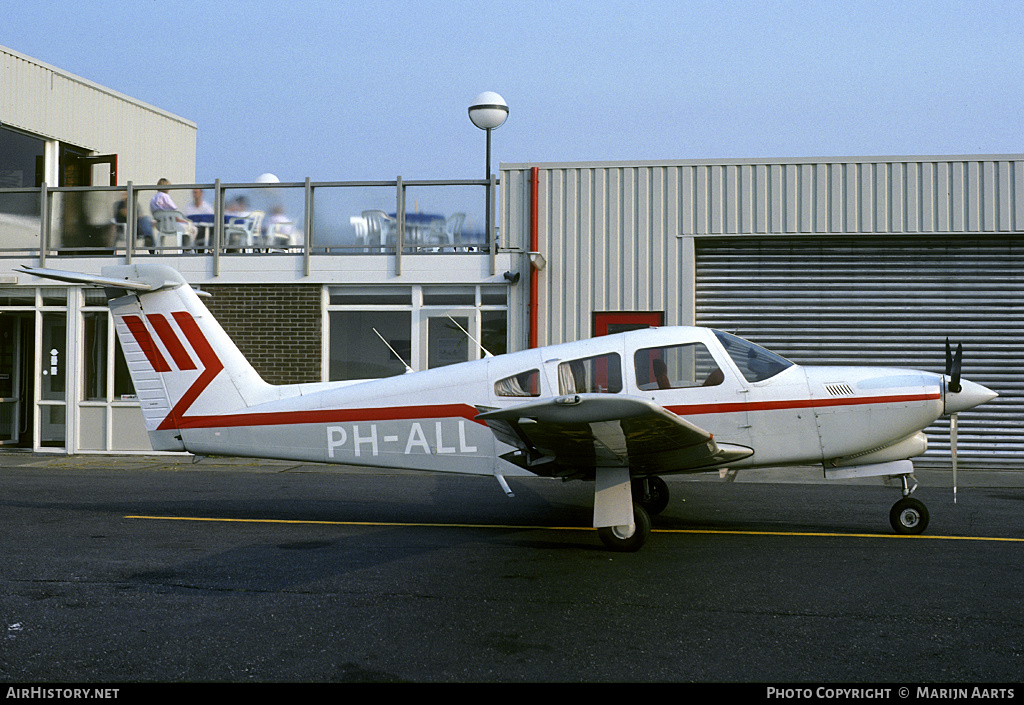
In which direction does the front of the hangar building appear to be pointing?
toward the camera

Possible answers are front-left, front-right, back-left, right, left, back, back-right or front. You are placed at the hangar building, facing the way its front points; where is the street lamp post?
right

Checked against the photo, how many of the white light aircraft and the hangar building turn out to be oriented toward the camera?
1

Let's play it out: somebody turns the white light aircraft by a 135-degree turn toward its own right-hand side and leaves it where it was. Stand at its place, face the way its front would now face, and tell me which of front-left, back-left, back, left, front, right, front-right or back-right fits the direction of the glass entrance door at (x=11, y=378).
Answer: right

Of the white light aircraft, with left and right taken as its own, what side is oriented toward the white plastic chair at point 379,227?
left

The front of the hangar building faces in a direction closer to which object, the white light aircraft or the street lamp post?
the white light aircraft

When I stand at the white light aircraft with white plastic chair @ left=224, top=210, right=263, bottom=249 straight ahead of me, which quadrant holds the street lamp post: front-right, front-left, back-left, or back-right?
front-right

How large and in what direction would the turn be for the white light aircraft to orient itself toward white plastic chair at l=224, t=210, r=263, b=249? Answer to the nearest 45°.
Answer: approximately 135° to its left

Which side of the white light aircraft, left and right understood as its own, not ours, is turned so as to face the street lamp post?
left

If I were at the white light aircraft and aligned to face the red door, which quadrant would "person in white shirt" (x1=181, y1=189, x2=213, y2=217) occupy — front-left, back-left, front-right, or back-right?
front-left

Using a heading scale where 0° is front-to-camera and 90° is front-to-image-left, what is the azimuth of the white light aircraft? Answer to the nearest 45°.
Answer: approximately 270°

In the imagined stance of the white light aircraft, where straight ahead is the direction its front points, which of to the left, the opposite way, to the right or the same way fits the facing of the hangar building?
to the right

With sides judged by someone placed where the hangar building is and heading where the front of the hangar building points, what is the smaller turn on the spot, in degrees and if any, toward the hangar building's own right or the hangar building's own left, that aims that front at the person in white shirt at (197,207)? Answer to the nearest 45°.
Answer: approximately 90° to the hangar building's own right

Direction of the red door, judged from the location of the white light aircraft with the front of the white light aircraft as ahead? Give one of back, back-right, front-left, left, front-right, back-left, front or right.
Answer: left

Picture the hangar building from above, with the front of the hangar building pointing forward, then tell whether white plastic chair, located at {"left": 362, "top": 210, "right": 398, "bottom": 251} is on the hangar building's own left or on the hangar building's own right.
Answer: on the hangar building's own right
